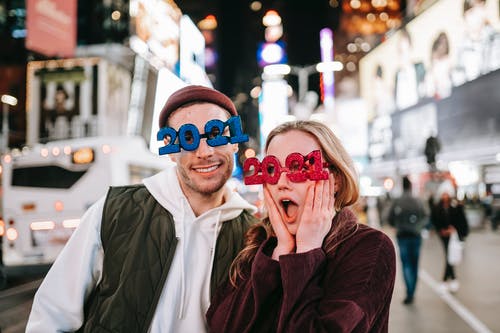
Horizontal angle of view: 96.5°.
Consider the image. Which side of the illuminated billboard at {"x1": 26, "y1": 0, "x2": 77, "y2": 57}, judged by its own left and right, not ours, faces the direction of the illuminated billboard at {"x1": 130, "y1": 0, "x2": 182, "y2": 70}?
left

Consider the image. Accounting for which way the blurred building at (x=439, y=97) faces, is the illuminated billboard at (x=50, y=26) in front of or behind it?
in front

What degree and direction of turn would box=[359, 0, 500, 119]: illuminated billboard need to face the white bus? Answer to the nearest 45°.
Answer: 0° — it already faces it

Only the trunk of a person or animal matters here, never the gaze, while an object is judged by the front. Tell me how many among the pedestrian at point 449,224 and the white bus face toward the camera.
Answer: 1

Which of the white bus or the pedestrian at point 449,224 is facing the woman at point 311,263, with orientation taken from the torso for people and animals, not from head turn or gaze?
the pedestrian

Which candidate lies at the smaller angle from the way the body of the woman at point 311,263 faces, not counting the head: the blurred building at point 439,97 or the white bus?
the white bus
